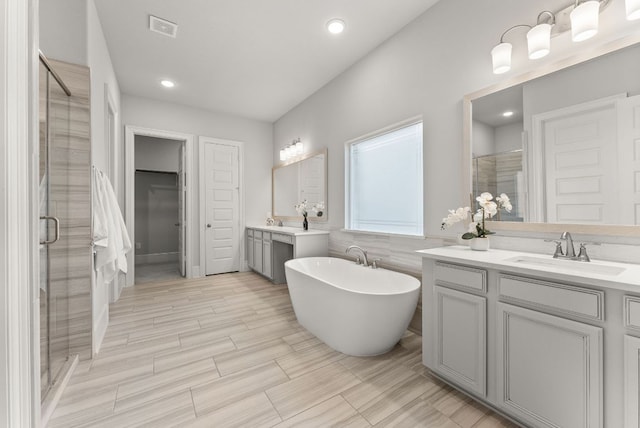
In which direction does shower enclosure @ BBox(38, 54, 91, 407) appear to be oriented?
to the viewer's right

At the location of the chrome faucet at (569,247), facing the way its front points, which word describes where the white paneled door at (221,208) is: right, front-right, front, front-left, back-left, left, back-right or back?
front-right

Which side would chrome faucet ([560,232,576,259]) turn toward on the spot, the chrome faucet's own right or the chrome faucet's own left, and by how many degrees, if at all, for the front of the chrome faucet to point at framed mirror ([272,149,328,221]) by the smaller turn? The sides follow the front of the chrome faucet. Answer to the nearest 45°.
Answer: approximately 45° to the chrome faucet's own right

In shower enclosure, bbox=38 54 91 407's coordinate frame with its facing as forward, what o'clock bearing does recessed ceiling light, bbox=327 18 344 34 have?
The recessed ceiling light is roughly at 1 o'clock from the shower enclosure.

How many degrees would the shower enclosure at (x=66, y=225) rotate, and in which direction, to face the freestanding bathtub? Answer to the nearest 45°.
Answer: approximately 45° to its right

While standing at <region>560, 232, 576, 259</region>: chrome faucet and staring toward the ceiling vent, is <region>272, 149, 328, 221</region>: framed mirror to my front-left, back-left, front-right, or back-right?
front-right

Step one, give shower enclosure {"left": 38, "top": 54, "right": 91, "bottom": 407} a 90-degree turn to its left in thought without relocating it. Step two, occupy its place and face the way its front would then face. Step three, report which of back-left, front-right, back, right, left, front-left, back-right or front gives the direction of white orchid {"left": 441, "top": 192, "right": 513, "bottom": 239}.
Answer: back-right

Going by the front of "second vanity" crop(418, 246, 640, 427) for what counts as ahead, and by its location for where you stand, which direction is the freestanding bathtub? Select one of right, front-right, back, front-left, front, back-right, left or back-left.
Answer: front-right

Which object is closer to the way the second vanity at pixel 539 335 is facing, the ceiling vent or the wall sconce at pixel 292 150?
the ceiling vent

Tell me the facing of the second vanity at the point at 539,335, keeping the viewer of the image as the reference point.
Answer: facing the viewer and to the left of the viewer

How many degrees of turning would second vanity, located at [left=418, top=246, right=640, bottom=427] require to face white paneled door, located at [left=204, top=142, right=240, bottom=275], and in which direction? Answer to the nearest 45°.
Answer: approximately 45° to its right
